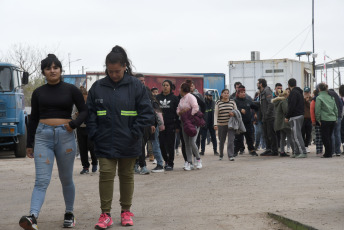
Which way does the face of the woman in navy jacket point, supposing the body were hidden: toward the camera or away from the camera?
toward the camera

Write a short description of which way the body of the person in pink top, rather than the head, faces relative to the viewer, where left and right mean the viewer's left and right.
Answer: facing the viewer and to the left of the viewer

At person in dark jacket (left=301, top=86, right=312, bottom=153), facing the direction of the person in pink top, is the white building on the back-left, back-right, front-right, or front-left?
back-right

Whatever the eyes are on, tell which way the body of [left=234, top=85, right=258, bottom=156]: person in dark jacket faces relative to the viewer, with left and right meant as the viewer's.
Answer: facing the viewer and to the right of the viewer

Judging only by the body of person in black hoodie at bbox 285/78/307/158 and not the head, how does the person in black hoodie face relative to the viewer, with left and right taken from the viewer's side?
facing away from the viewer and to the left of the viewer

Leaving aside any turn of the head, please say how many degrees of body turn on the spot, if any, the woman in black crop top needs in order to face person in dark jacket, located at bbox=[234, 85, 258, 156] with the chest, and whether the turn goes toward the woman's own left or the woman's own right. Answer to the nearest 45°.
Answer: approximately 135° to the woman's own left

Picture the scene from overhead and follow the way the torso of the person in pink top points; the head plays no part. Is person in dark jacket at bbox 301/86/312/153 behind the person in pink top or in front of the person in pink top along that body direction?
behind

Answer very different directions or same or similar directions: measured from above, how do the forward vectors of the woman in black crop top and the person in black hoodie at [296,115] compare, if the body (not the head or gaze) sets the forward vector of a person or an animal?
very different directions

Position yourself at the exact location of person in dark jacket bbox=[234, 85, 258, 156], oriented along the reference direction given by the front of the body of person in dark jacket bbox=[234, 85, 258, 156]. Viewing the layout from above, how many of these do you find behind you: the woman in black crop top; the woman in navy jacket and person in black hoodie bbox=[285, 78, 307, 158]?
0

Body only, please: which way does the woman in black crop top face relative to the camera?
toward the camera
